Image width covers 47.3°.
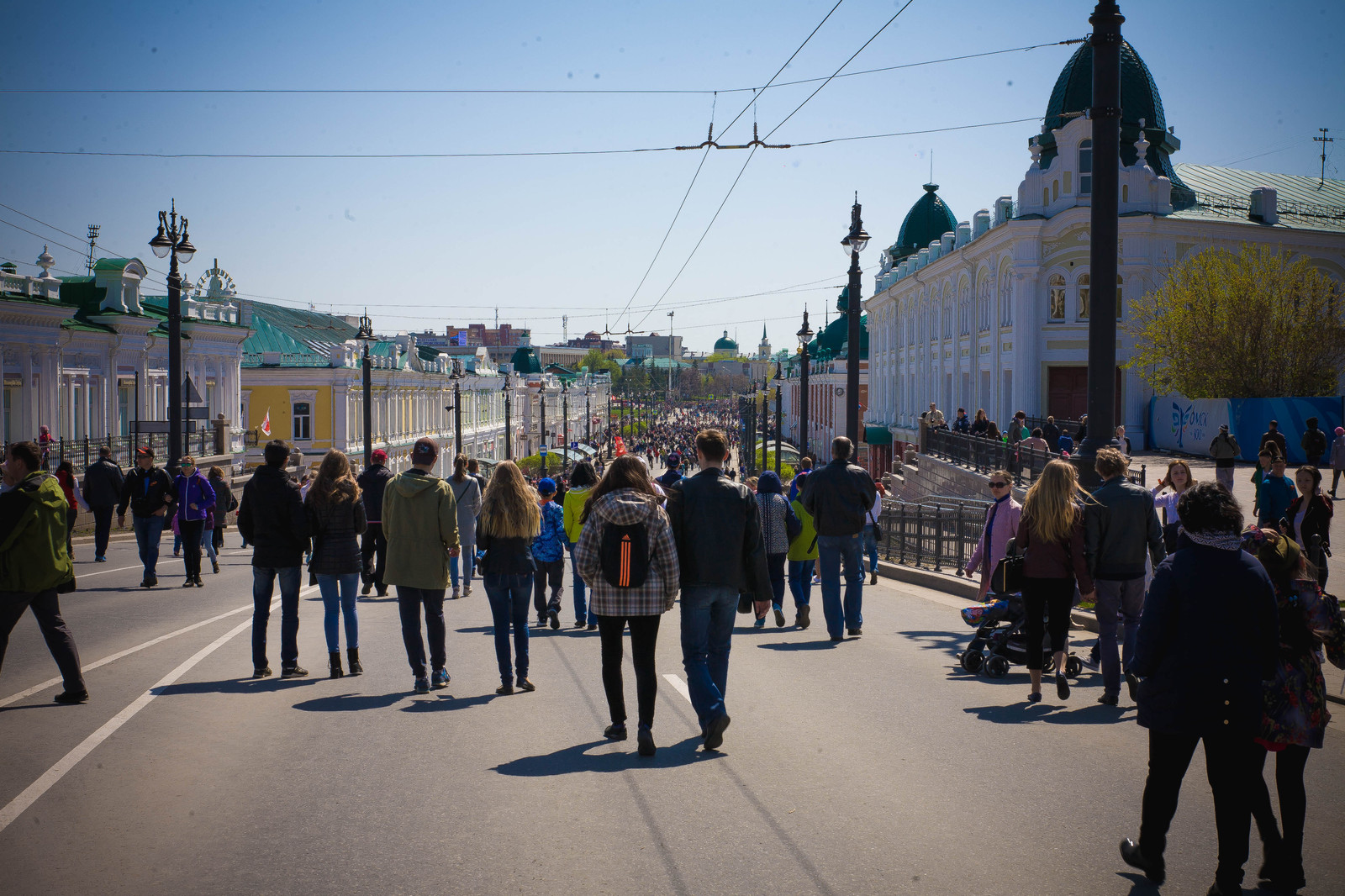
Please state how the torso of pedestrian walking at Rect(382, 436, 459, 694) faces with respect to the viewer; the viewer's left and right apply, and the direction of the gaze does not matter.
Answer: facing away from the viewer

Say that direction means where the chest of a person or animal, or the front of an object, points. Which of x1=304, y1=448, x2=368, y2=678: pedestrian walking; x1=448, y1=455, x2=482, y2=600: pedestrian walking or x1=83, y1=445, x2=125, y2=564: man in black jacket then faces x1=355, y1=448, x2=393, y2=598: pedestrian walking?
x1=304, y1=448, x2=368, y2=678: pedestrian walking

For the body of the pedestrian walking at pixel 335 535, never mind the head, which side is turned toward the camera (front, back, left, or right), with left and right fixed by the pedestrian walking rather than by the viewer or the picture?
back

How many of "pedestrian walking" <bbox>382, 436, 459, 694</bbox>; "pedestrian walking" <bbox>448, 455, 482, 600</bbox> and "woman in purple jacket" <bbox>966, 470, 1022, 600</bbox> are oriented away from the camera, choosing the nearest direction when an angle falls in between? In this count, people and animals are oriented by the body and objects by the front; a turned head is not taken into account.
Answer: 2

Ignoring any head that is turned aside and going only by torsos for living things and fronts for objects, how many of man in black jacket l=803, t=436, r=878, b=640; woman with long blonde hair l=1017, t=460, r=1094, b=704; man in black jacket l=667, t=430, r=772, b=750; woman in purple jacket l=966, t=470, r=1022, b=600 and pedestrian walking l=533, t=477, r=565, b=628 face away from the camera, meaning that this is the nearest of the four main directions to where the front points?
4

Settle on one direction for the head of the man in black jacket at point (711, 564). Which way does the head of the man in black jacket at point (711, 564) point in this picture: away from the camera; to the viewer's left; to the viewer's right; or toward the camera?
away from the camera

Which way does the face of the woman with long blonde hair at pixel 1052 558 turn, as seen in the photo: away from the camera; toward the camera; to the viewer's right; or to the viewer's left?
away from the camera

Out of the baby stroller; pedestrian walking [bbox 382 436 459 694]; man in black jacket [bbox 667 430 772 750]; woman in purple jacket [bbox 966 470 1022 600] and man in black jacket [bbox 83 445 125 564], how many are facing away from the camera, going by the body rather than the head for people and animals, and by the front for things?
3

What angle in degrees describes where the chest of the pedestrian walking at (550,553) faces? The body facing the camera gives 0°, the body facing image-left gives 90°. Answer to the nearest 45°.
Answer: approximately 180°

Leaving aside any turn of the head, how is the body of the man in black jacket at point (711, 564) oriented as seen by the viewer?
away from the camera

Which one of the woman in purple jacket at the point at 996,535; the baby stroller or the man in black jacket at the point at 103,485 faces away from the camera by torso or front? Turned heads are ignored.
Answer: the man in black jacket

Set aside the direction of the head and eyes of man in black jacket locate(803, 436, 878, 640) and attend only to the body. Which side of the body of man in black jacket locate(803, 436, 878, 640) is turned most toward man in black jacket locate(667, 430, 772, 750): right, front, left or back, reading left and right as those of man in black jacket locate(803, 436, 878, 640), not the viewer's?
back
